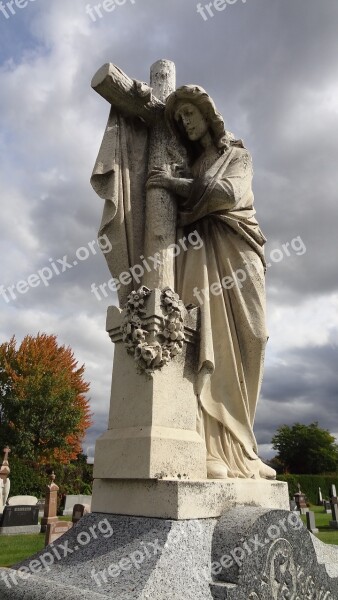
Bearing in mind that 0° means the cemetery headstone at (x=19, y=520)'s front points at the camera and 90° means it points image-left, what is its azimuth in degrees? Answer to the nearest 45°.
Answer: approximately 0°

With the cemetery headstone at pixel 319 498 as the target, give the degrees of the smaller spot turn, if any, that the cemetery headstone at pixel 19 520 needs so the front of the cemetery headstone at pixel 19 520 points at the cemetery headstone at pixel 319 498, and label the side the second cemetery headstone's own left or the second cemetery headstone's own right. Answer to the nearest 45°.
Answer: approximately 135° to the second cemetery headstone's own left

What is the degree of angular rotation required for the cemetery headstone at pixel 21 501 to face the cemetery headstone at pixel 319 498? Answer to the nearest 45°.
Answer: approximately 135° to its left

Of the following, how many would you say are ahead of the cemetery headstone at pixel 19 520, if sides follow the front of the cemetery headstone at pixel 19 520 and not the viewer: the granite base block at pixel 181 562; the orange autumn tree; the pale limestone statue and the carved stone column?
3

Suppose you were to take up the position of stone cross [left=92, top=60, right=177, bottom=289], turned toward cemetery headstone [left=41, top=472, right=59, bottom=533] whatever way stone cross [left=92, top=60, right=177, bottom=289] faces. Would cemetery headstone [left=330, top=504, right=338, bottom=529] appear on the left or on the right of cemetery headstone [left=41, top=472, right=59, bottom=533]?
right

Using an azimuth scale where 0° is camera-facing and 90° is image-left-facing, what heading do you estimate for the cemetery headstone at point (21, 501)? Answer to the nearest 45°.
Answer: approximately 0°

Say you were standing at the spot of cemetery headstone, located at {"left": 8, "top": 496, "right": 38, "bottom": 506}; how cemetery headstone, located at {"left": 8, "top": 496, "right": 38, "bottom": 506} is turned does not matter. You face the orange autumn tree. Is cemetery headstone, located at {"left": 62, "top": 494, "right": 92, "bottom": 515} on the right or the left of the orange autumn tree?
right

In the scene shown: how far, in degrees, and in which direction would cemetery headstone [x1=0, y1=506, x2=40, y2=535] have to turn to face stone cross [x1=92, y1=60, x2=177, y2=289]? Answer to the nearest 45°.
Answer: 0° — it already faces it
